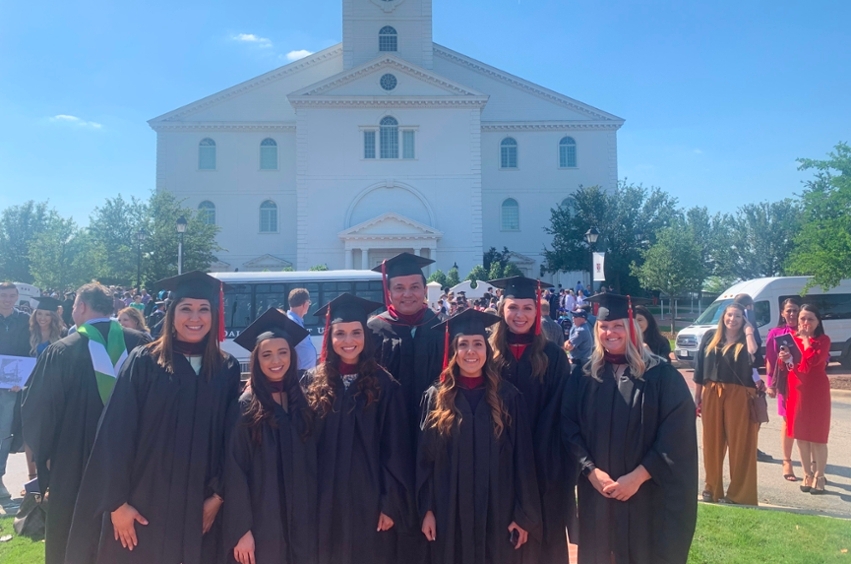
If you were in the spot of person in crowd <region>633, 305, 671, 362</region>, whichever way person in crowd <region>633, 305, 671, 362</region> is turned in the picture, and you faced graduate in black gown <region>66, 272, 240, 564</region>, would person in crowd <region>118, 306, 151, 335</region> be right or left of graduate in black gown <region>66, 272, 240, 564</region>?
right

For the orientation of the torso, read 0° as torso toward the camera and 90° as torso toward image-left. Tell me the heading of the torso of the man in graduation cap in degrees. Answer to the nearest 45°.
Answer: approximately 0°

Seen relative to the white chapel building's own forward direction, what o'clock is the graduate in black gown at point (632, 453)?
The graduate in black gown is roughly at 12 o'clock from the white chapel building.

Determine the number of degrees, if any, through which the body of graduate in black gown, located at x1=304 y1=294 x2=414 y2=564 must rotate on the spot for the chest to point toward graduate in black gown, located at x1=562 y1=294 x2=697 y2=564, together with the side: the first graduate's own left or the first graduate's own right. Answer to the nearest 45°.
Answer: approximately 90° to the first graduate's own left

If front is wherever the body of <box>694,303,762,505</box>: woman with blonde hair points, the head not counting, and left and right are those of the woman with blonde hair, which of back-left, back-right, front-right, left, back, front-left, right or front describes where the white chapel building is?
back-right

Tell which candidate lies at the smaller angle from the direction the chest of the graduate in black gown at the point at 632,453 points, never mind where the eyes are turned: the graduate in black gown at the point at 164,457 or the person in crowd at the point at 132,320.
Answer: the graduate in black gown
